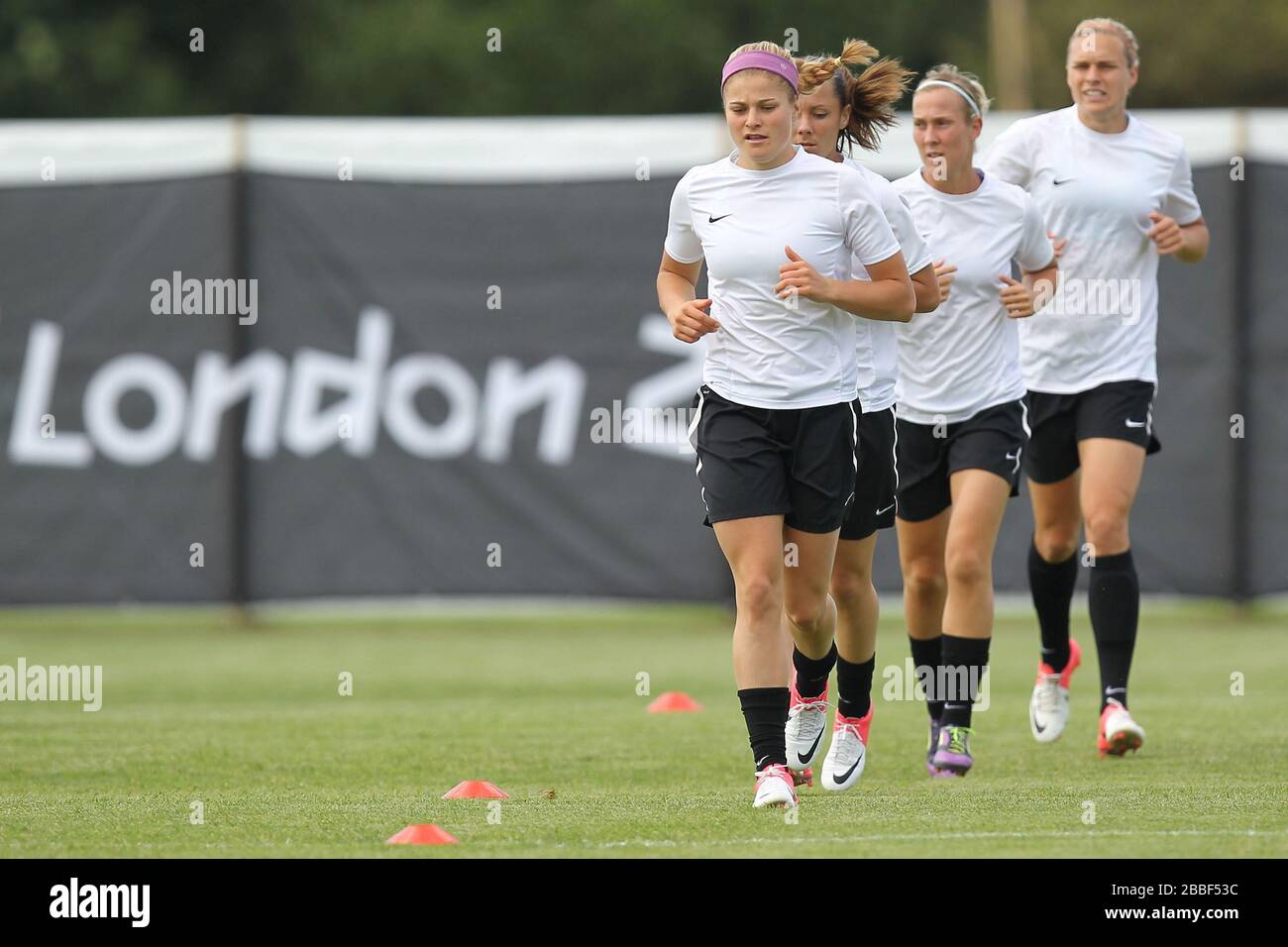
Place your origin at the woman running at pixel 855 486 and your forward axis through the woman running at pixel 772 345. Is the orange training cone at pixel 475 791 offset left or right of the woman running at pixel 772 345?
right

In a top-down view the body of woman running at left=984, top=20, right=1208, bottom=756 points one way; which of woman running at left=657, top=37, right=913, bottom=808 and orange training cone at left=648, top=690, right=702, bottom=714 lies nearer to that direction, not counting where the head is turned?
the woman running

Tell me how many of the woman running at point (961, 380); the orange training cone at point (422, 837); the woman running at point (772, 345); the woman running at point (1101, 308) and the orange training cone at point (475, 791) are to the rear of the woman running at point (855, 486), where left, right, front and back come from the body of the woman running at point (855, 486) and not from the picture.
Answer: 2

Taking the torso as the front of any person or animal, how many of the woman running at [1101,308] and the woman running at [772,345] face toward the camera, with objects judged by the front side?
2

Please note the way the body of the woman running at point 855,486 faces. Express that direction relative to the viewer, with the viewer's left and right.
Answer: facing the viewer and to the left of the viewer

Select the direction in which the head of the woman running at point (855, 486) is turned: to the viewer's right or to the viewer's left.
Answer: to the viewer's left

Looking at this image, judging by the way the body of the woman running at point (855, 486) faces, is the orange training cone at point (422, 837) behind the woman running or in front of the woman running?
in front

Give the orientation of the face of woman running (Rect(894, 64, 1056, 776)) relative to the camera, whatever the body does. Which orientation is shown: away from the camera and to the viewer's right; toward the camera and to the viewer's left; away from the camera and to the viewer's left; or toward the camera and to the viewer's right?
toward the camera and to the viewer's left

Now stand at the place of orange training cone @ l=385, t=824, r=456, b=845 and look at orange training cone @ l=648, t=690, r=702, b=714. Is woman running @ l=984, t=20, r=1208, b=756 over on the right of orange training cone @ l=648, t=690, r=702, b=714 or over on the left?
right

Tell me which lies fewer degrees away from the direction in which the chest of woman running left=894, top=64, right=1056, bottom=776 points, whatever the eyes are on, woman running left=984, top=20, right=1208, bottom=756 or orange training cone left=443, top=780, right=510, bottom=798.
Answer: the orange training cone

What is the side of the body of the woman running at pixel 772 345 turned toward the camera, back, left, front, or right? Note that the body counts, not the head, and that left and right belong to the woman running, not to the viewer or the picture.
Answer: front

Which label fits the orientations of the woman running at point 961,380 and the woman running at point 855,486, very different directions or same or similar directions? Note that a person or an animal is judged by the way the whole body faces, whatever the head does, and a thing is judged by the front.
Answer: same or similar directions

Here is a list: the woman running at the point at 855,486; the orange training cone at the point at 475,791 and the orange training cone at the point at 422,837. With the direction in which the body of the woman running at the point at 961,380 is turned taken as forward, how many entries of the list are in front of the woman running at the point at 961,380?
3

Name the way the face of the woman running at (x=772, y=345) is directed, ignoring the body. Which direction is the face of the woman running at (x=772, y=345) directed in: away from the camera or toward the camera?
toward the camera

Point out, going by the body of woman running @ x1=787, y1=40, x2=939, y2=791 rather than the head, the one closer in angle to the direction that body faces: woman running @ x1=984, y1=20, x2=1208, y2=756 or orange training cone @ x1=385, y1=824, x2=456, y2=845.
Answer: the orange training cone

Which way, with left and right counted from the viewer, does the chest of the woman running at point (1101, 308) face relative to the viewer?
facing the viewer
